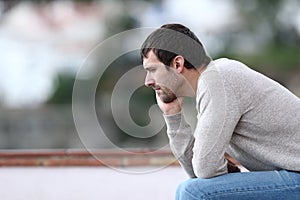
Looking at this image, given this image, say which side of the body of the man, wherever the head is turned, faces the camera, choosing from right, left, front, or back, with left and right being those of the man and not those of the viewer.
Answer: left

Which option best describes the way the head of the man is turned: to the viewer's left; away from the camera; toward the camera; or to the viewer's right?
to the viewer's left

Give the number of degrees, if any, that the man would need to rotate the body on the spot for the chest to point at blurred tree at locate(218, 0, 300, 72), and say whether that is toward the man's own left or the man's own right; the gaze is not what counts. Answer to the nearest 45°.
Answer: approximately 90° to the man's own right
